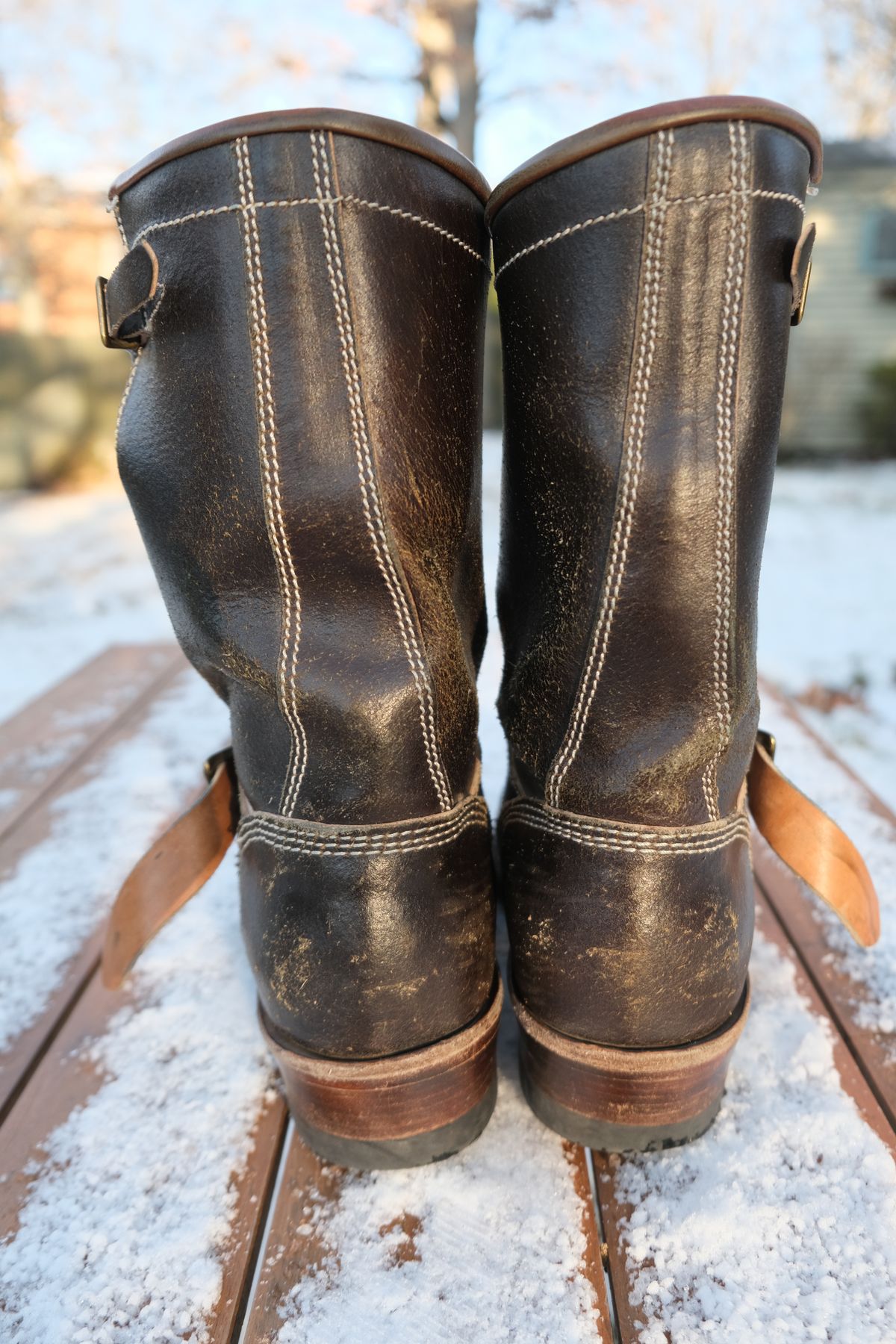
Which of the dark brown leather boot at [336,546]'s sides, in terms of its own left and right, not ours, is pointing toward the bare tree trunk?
front

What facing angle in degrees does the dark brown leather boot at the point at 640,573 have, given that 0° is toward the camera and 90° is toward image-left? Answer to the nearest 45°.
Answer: approximately 180°

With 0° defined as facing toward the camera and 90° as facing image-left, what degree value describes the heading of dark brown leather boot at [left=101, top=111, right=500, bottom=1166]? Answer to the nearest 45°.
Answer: approximately 180°

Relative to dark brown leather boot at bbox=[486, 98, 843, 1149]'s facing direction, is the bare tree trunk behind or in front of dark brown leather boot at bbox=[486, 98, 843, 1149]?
in front

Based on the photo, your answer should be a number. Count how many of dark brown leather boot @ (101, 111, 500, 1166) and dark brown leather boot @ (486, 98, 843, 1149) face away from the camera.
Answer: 2
